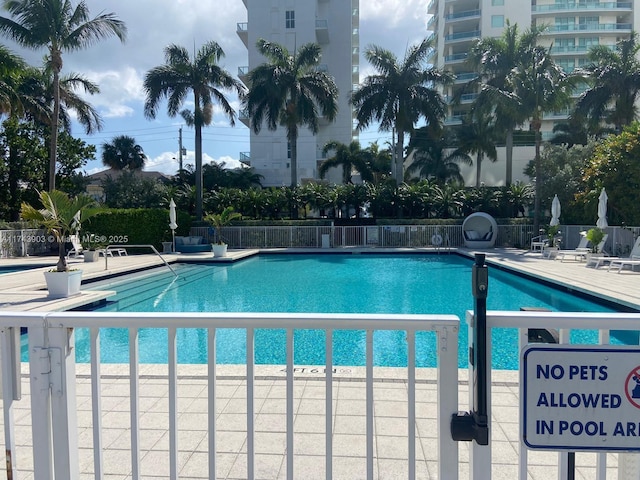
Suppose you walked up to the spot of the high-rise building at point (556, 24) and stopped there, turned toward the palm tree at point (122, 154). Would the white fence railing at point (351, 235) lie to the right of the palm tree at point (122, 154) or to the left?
left

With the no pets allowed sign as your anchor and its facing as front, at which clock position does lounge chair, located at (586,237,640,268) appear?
The lounge chair is roughly at 6 o'clock from the no pets allowed sign.

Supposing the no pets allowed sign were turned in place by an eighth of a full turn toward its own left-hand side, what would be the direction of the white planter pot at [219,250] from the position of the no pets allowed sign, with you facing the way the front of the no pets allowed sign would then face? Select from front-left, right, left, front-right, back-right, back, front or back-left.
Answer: back

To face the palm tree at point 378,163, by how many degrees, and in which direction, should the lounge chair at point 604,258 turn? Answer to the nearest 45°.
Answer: approximately 45° to its right

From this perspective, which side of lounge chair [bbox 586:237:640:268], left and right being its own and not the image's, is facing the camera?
left

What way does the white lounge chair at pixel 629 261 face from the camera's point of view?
to the viewer's left

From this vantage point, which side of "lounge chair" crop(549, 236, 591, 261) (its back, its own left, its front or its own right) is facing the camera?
left

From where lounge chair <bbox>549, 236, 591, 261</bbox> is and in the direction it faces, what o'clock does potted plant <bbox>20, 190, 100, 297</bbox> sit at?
The potted plant is roughly at 10 o'clock from the lounge chair.

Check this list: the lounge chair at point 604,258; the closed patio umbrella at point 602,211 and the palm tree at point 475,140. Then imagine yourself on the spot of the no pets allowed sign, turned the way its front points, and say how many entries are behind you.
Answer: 3
